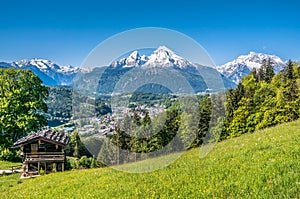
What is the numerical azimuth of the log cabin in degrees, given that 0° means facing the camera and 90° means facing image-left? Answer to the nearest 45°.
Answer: approximately 0°
